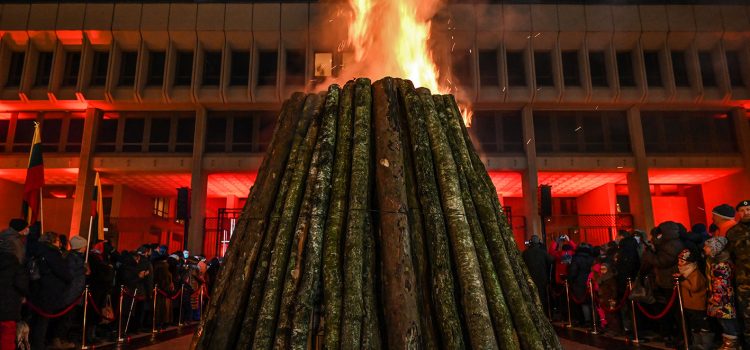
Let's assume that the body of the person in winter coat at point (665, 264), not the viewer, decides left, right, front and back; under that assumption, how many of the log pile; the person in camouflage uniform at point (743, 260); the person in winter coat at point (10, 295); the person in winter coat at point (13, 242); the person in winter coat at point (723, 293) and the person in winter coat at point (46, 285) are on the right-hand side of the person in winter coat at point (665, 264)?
0

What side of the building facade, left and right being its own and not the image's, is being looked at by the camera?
front

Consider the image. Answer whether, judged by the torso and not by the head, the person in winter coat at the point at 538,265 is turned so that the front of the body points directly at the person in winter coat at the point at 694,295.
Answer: no

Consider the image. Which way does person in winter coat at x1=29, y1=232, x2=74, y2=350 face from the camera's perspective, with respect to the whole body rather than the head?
to the viewer's right

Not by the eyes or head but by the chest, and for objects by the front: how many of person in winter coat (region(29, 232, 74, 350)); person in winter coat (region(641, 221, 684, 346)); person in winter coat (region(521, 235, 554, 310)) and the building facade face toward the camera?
1

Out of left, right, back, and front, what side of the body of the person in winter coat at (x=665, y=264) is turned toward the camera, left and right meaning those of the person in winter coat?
left

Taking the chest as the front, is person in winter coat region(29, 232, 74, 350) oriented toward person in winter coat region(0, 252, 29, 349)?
no

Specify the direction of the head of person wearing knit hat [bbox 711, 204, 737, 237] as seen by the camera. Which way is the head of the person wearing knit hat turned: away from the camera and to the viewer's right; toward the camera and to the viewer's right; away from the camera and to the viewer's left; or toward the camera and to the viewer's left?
toward the camera and to the viewer's left

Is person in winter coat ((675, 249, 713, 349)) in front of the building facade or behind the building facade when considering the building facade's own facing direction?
in front

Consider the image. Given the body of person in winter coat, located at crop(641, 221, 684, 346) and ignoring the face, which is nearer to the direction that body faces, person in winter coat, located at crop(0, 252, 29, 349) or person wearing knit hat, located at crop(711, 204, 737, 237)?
the person in winter coat
